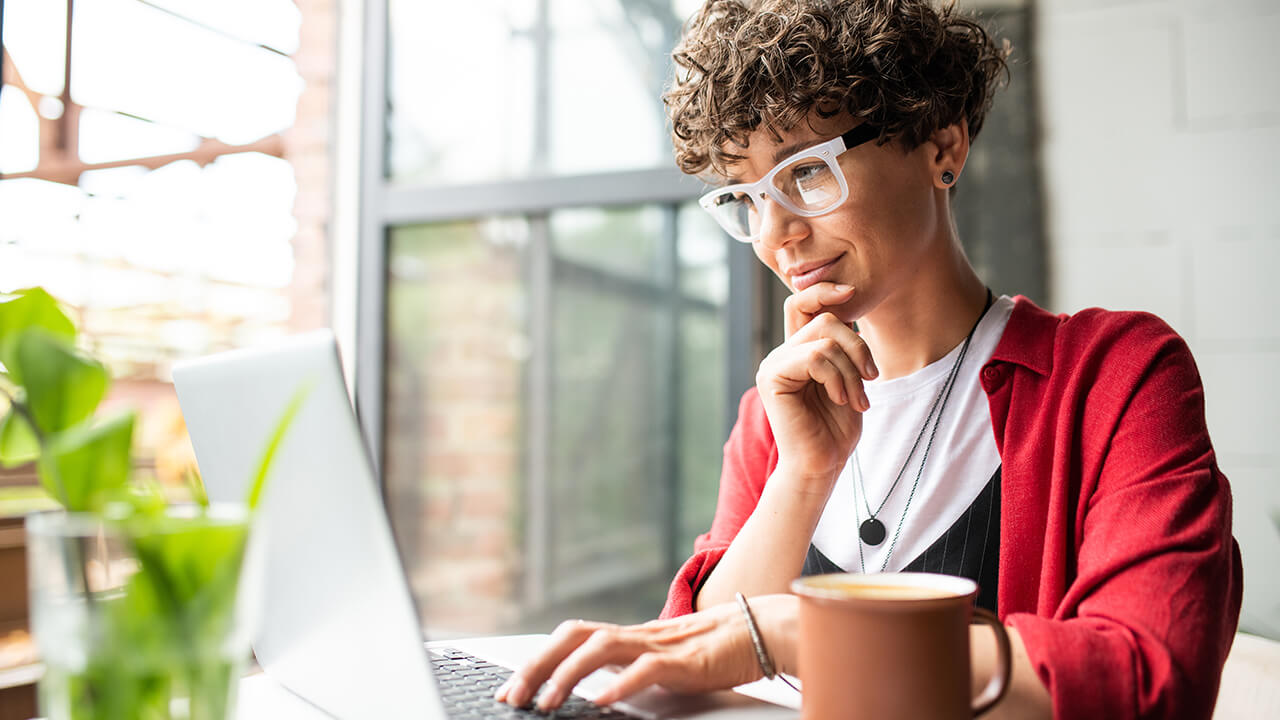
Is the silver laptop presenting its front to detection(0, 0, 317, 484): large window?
no

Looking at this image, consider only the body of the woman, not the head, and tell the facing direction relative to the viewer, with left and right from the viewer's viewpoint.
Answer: facing the viewer and to the left of the viewer

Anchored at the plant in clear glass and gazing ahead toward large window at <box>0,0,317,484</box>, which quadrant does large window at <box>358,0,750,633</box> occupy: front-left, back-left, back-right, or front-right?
front-right

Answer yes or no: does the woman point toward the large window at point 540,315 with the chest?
no

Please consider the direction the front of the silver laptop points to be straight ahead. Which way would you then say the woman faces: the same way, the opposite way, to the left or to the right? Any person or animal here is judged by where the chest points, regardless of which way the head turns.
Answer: the opposite way

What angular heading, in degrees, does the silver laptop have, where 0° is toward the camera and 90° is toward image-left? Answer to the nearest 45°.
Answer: approximately 225°

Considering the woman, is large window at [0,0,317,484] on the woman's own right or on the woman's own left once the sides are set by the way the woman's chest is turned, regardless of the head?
on the woman's own right

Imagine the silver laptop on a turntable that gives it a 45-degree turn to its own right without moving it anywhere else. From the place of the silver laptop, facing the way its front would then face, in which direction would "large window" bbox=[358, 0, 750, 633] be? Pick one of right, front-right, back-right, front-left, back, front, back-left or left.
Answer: left

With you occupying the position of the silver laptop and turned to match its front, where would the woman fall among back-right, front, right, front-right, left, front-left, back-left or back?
front

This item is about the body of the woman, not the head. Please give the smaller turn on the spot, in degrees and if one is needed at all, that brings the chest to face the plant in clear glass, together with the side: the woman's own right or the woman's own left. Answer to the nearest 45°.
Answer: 0° — they already face it

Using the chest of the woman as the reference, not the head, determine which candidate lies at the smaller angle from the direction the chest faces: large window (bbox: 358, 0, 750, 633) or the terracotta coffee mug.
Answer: the terracotta coffee mug

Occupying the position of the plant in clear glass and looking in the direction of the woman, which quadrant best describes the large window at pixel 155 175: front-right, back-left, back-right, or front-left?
front-left

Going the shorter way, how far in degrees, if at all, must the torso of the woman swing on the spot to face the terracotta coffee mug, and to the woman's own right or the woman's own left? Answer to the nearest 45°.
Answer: approximately 45° to the woman's own left
